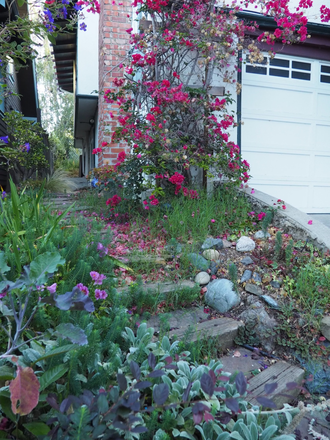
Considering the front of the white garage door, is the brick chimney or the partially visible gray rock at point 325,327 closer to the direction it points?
the partially visible gray rock

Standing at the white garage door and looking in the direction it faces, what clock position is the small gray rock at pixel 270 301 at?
The small gray rock is roughly at 12 o'clock from the white garage door.

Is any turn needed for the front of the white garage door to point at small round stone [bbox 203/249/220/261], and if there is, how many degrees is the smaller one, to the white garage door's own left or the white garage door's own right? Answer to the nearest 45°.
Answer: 0° — it already faces it

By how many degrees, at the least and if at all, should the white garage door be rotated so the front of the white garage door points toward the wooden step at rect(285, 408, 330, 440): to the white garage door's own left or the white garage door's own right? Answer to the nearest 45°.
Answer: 0° — it already faces it

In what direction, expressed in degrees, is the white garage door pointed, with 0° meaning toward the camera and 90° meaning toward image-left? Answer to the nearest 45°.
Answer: approximately 0°

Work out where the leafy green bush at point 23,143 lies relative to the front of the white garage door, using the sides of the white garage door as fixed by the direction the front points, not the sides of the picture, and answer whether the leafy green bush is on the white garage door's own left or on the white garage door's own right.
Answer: on the white garage door's own right

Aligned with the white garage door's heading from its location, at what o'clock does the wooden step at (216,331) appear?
The wooden step is roughly at 12 o'clock from the white garage door.

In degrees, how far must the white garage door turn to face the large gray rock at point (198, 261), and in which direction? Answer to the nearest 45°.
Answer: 0° — it already faces it
